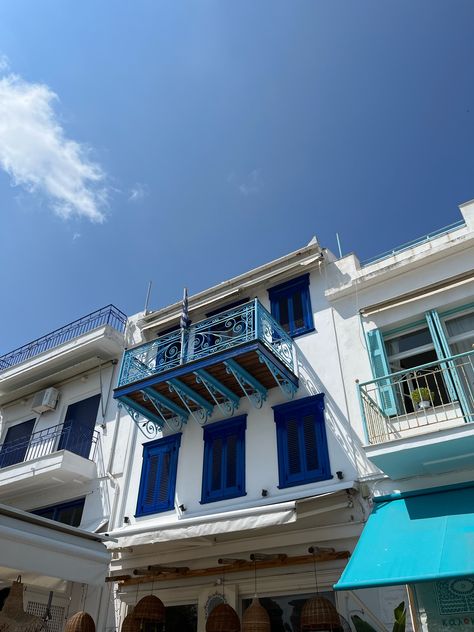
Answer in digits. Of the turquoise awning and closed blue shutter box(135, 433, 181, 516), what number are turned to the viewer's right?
0

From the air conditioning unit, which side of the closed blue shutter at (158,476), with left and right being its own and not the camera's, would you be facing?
right

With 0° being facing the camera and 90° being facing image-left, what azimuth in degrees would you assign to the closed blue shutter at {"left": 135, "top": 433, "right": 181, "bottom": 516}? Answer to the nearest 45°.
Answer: approximately 45°

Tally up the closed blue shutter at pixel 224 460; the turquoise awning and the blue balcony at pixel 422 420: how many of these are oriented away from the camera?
0

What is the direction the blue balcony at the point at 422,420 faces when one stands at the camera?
facing the viewer and to the left of the viewer

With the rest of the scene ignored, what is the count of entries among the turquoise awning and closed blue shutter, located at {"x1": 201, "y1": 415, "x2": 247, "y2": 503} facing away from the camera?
0

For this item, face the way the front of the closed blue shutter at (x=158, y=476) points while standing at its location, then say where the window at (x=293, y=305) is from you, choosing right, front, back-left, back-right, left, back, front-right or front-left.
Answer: left

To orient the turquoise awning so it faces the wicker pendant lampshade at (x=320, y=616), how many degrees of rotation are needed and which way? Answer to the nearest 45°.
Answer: approximately 90° to its right

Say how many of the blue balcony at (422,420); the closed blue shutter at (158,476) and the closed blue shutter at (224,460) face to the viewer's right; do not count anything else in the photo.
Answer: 0

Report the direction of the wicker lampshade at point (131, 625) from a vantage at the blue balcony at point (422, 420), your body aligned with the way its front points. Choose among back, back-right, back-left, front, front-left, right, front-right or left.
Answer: front-right

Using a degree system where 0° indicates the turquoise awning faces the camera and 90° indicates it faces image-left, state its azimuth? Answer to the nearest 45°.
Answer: approximately 45°
